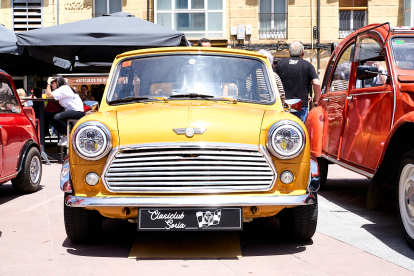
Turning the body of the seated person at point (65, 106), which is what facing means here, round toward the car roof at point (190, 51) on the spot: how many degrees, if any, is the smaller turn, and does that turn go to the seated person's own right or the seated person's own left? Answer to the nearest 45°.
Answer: approximately 90° to the seated person's own left

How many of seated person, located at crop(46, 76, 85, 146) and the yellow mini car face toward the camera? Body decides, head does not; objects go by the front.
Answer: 1

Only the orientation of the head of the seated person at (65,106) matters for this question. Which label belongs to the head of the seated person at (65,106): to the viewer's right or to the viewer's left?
to the viewer's left

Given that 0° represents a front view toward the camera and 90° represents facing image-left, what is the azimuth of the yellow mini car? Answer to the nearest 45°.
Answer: approximately 0°

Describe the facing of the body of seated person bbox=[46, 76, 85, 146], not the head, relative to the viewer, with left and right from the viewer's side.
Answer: facing to the left of the viewer
